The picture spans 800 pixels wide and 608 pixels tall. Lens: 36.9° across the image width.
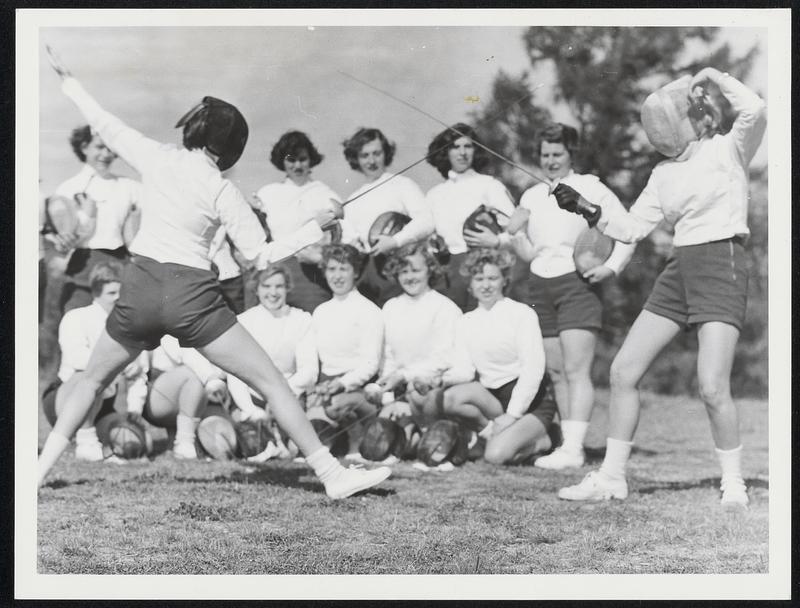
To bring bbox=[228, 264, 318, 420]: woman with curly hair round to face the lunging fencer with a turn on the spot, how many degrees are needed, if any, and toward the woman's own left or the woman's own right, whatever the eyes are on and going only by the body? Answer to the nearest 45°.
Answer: approximately 45° to the woman's own right

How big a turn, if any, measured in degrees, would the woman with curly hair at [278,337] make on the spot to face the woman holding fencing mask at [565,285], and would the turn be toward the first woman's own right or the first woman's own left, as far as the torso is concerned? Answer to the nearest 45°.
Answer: approximately 90° to the first woman's own left

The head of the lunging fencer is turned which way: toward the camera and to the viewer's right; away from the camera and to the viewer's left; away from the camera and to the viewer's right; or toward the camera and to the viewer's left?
away from the camera and to the viewer's right

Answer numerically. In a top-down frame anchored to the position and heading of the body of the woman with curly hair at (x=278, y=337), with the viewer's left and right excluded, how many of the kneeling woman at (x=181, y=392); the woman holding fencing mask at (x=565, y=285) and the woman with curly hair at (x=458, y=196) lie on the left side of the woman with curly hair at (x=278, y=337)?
2

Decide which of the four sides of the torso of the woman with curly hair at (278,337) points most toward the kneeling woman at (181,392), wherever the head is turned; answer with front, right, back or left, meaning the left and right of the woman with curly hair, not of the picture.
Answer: right

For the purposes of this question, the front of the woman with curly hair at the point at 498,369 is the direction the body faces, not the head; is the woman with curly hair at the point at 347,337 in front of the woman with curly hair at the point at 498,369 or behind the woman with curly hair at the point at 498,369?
in front

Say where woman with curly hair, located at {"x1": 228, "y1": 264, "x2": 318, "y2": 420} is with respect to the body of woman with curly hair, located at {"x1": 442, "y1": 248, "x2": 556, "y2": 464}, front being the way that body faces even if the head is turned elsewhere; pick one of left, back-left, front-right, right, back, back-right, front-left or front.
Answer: front-right

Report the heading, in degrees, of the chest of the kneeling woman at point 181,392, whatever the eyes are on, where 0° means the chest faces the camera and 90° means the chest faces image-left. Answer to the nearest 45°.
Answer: approximately 315°

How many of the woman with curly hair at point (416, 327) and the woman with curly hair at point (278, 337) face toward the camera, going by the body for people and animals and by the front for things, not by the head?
2

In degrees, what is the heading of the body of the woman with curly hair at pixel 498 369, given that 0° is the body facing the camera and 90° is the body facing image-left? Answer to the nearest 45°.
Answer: approximately 45°

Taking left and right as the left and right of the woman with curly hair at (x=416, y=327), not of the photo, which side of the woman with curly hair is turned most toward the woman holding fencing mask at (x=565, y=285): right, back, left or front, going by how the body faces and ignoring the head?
left
